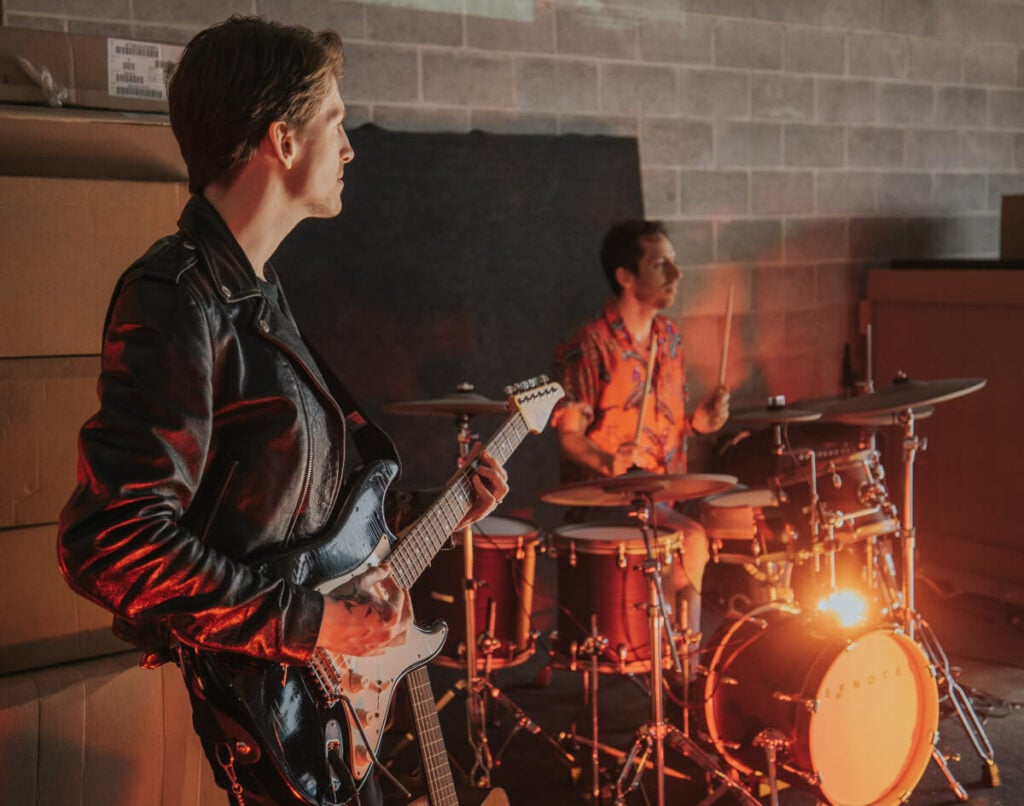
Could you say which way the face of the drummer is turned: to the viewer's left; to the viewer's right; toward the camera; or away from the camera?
to the viewer's right

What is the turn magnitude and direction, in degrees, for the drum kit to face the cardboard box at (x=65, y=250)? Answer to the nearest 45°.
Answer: approximately 90° to its right

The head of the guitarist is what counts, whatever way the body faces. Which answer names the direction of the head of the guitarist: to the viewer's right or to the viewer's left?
to the viewer's right

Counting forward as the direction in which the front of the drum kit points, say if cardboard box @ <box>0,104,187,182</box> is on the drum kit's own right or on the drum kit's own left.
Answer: on the drum kit's own right

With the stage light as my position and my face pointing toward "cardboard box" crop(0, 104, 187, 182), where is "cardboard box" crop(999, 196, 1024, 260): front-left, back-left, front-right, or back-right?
back-right

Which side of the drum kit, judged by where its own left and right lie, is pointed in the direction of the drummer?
back

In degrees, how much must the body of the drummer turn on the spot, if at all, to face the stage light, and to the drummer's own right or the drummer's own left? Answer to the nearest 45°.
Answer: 0° — they already face it

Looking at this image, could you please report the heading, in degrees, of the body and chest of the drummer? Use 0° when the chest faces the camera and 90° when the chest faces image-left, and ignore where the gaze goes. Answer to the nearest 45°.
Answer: approximately 315°

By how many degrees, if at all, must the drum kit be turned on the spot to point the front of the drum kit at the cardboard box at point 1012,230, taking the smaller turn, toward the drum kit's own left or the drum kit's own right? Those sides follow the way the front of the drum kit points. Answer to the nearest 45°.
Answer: approximately 90° to the drum kit's own left

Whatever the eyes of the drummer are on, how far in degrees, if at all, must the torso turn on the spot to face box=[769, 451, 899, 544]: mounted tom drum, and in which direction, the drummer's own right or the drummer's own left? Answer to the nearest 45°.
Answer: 0° — they already face it

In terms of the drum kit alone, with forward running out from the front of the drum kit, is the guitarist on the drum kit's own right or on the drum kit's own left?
on the drum kit's own right

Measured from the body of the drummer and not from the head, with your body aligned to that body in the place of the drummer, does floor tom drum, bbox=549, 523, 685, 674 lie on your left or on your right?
on your right
